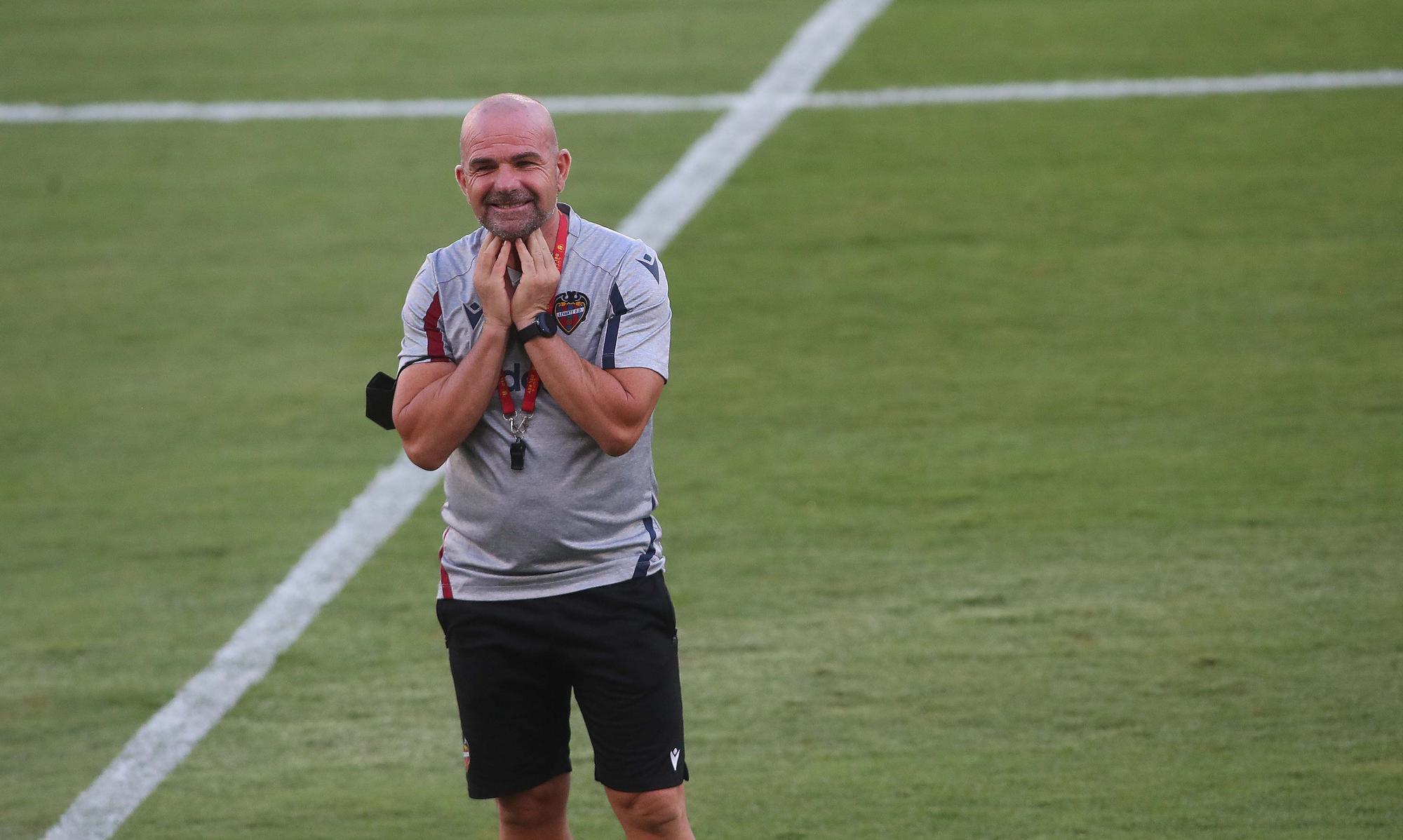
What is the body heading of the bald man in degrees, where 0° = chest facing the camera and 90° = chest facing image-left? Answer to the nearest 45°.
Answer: approximately 0°
